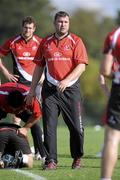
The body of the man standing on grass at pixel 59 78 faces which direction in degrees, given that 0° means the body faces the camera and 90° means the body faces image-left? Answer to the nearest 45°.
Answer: approximately 0°
